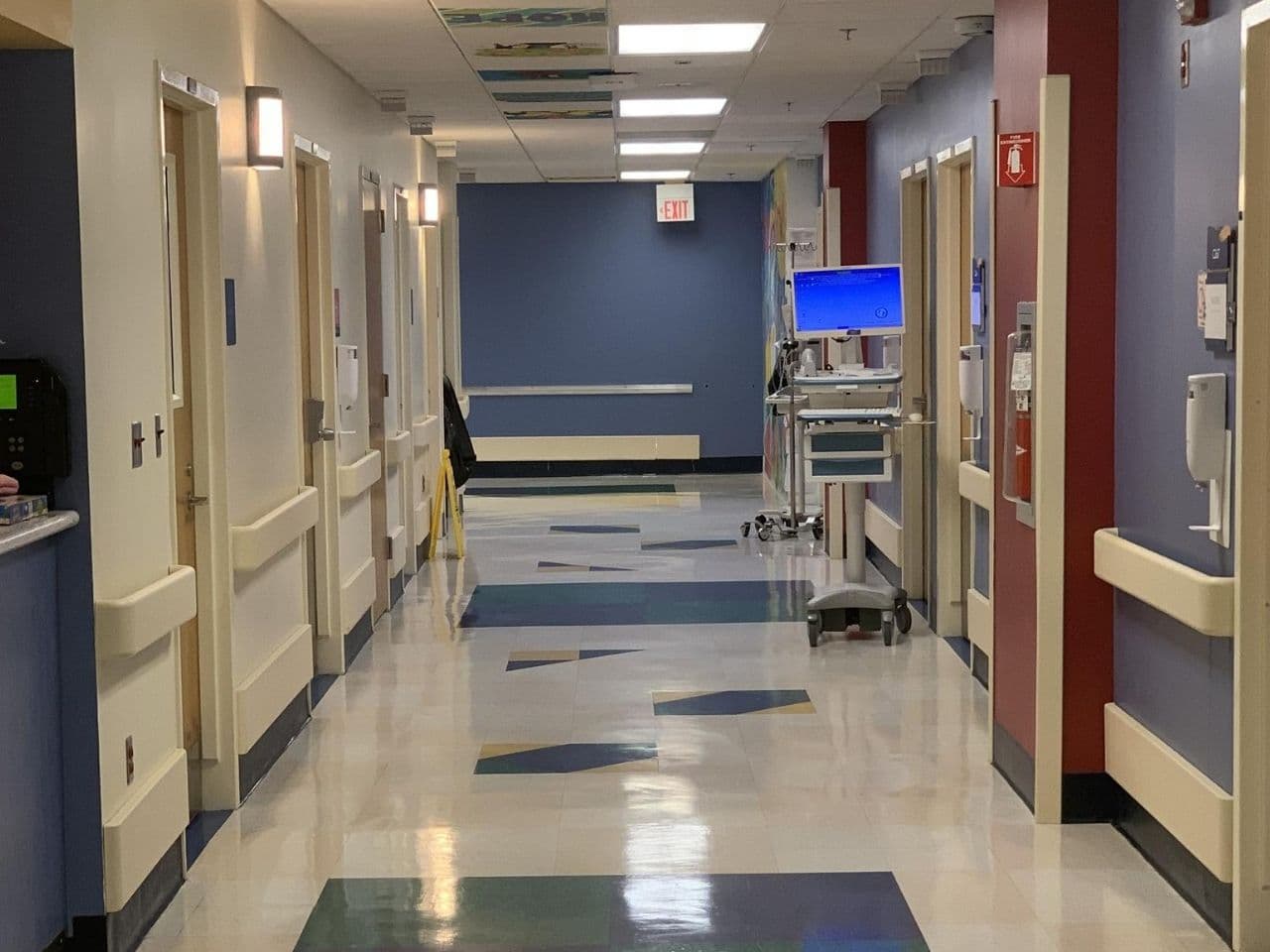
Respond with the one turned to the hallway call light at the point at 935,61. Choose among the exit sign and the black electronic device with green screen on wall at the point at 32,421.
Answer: the exit sign

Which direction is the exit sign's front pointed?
toward the camera

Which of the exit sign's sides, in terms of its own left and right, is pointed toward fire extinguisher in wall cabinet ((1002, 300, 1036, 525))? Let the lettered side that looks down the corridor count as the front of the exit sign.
front

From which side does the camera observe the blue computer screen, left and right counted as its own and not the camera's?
front

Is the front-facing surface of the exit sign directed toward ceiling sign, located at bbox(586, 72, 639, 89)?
yes

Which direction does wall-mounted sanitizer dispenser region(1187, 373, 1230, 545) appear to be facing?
to the viewer's left

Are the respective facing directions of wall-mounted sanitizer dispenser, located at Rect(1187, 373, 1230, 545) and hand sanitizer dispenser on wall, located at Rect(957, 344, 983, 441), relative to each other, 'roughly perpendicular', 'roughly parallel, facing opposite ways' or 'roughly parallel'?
roughly parallel

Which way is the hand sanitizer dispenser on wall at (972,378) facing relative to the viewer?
to the viewer's left

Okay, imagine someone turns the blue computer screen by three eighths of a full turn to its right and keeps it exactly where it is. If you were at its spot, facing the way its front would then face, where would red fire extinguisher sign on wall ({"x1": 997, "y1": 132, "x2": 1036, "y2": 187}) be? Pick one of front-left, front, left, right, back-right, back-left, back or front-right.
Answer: back-left

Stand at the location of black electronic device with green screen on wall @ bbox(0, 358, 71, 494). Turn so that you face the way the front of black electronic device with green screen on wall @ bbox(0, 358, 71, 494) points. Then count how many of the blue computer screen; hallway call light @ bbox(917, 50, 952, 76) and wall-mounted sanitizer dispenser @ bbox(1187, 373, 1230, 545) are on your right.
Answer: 0

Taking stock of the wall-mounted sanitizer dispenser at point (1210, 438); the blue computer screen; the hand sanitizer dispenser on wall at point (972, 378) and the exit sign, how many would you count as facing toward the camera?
2

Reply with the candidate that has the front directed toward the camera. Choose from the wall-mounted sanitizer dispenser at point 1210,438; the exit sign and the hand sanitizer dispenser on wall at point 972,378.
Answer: the exit sign

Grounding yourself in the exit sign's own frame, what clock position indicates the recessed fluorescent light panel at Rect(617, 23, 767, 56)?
The recessed fluorescent light panel is roughly at 12 o'clock from the exit sign.

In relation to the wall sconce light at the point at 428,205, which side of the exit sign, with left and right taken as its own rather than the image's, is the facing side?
front

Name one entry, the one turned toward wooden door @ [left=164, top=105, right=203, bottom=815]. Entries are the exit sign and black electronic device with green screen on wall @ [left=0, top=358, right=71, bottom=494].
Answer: the exit sign

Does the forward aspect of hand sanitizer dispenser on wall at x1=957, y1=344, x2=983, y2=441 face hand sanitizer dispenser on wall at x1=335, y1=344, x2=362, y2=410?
yes

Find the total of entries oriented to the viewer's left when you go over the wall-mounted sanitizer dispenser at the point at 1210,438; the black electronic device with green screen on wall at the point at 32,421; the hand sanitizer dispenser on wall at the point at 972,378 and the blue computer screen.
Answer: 2

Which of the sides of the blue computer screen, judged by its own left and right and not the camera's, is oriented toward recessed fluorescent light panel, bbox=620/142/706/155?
back
